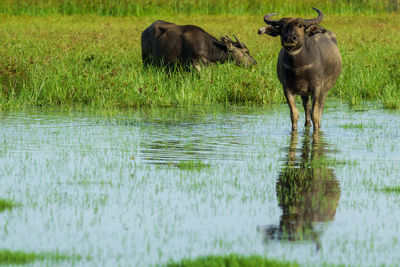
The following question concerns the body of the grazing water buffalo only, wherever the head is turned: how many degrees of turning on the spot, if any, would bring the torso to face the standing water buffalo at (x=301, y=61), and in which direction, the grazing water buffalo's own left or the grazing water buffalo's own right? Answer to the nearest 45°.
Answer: approximately 90° to the grazing water buffalo's own right

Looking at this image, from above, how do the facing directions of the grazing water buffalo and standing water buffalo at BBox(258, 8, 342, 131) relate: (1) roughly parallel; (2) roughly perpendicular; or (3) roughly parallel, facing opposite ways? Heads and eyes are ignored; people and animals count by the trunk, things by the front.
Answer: roughly perpendicular

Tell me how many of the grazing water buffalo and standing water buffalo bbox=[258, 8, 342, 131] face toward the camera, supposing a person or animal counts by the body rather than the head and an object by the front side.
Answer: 1

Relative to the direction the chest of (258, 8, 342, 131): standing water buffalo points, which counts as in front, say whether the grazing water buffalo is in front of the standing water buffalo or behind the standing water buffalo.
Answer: behind

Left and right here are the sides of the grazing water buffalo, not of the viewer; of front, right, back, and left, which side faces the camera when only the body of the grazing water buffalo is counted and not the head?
right

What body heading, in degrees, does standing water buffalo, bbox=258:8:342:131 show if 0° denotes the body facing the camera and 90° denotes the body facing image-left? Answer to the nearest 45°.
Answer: approximately 0°
